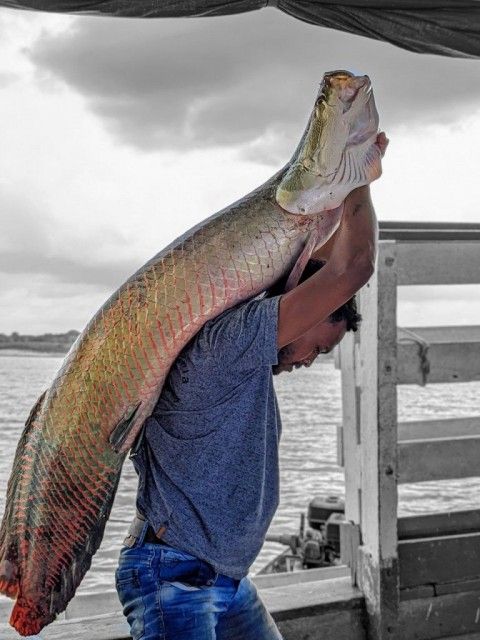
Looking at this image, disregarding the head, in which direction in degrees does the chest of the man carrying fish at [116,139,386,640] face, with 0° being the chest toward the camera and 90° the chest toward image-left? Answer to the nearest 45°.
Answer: approximately 270°

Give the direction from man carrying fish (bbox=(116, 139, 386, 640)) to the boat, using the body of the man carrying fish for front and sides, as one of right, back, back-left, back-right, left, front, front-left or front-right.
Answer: left
